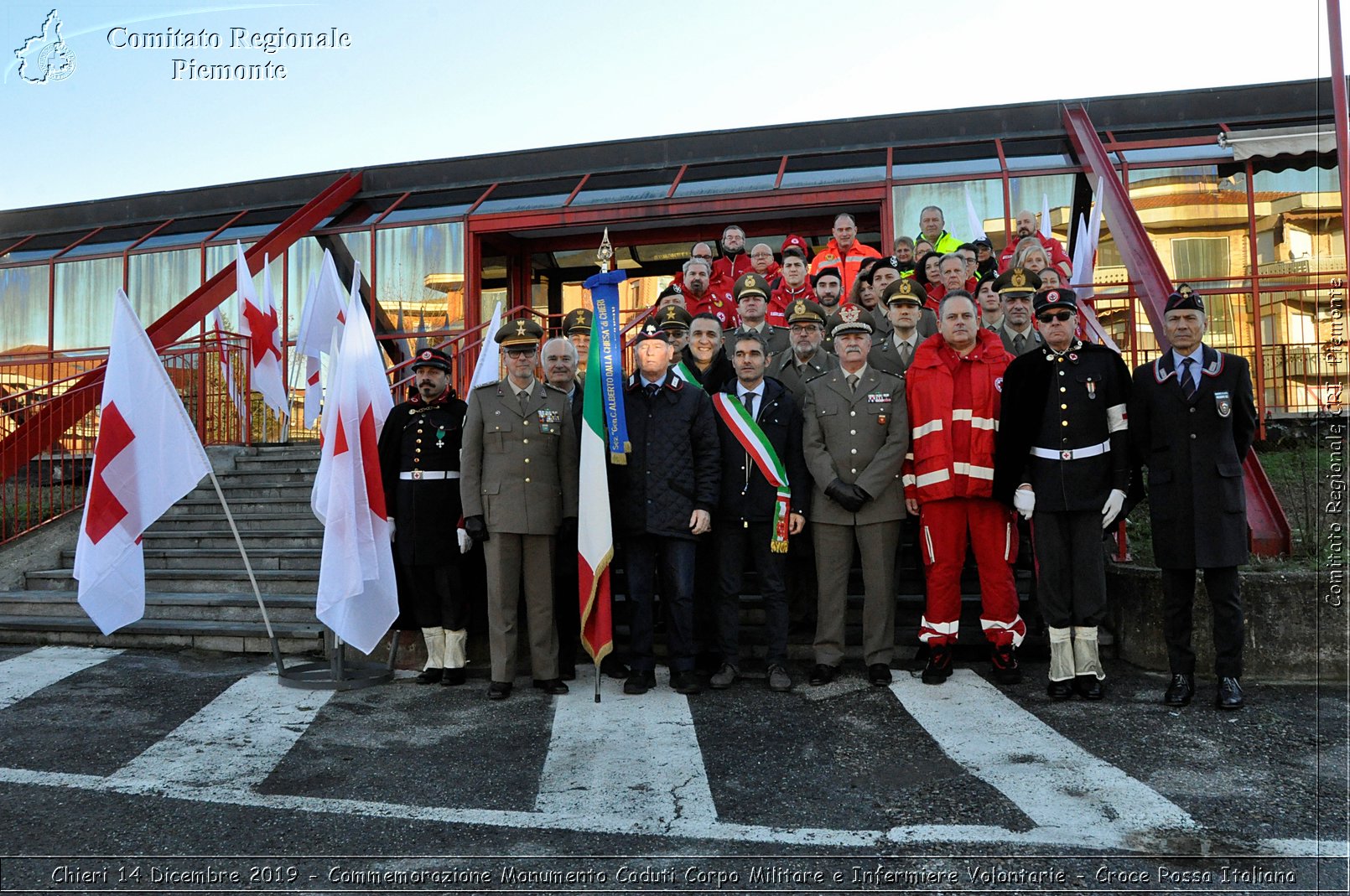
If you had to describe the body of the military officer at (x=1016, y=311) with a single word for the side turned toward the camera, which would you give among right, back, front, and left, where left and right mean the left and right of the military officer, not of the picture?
front

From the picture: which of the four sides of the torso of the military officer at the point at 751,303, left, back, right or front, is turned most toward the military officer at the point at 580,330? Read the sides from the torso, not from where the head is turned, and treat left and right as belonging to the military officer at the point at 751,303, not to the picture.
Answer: right

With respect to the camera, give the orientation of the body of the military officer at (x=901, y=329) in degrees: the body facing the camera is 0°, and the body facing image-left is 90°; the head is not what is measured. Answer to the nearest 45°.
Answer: approximately 0°

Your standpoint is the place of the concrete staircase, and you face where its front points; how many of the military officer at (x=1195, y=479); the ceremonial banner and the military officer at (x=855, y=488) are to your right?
0

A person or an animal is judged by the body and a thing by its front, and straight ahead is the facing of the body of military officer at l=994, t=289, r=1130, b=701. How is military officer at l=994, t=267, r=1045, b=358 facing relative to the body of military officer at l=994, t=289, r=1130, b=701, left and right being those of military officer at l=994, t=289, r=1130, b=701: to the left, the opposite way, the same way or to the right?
the same way

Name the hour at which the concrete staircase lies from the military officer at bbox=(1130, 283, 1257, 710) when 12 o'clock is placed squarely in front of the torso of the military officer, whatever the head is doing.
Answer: The concrete staircase is roughly at 3 o'clock from the military officer.

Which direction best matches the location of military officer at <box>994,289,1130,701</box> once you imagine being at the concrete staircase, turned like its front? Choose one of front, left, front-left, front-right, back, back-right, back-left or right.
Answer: front-left

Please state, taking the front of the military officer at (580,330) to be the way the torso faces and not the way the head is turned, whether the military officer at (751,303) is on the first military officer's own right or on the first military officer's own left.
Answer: on the first military officer's own left

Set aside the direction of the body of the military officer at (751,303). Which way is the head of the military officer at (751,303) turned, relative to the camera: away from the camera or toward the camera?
toward the camera

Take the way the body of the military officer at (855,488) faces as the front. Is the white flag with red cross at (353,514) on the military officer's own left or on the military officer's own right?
on the military officer's own right

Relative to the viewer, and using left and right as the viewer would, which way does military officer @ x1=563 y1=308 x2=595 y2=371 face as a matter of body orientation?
facing the viewer

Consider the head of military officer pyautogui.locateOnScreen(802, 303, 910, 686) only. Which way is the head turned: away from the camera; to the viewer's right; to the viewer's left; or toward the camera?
toward the camera

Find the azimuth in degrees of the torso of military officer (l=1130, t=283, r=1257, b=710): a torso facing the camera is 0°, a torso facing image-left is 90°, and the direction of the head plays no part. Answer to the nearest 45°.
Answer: approximately 0°

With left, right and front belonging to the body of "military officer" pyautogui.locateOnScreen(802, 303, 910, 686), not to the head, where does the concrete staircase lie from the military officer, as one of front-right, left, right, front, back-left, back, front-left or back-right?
right

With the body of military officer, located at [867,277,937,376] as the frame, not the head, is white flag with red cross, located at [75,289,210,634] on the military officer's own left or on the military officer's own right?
on the military officer's own right

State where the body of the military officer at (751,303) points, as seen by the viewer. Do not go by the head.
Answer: toward the camera

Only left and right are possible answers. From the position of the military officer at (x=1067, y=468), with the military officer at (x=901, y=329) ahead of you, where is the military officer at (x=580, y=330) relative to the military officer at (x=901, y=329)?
left
